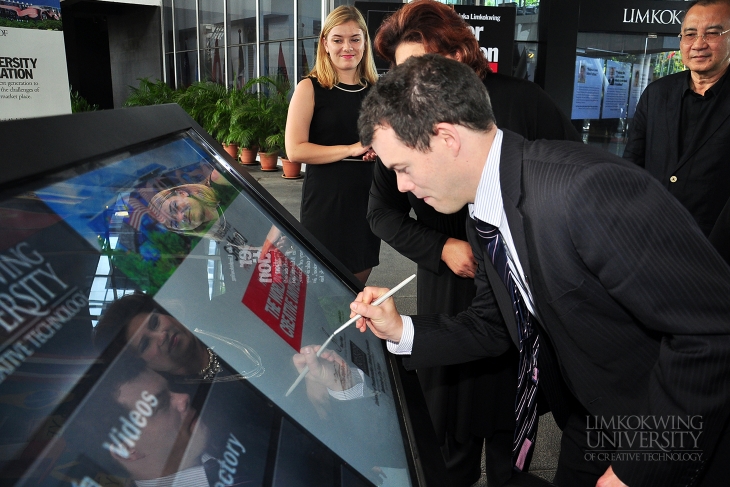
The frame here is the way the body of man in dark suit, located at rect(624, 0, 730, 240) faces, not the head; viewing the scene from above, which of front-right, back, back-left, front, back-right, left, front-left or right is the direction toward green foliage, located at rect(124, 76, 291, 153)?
right

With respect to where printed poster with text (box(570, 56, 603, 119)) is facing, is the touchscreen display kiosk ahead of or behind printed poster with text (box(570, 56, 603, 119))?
ahead

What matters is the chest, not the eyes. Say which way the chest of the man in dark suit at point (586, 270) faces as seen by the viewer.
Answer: to the viewer's left

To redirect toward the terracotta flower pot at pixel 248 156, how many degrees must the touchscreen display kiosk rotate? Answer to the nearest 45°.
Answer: approximately 135° to its left

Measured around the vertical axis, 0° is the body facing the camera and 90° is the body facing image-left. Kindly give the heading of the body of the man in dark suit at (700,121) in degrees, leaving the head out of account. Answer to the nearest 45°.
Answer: approximately 45°

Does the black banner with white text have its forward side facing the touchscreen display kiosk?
yes

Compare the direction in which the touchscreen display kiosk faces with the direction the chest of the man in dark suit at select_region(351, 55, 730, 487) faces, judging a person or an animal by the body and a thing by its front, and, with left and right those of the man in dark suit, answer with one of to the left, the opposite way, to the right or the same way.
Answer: the opposite way

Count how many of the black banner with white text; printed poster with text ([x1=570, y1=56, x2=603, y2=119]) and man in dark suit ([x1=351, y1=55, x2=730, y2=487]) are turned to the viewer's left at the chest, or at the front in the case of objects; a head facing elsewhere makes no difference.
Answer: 1

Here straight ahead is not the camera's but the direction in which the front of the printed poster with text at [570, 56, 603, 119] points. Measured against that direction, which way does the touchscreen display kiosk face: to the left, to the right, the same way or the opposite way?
to the left
